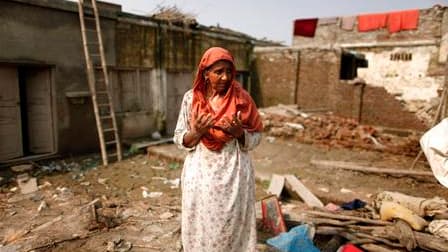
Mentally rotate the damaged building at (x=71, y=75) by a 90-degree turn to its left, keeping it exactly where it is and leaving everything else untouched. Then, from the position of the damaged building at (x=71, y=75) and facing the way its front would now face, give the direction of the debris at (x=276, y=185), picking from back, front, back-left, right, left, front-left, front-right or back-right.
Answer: right

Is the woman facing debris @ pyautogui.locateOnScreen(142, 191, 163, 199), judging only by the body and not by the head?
no

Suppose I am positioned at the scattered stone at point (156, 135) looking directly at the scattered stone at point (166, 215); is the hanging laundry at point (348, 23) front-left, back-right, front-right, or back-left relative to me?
back-left

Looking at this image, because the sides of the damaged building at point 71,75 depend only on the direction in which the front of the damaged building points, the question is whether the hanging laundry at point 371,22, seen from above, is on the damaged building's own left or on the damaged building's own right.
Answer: on the damaged building's own left

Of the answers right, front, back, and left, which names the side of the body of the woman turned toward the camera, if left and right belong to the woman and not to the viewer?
front

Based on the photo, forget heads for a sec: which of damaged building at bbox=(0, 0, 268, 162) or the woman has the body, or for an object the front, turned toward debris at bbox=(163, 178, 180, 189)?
the damaged building

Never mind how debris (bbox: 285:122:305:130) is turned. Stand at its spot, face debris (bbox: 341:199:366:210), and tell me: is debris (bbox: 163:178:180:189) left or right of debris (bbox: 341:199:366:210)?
right

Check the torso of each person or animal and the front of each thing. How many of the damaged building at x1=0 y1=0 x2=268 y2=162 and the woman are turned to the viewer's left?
0

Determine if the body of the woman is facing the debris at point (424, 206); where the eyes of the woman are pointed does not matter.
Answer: no

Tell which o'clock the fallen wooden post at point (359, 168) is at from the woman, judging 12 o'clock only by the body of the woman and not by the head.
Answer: The fallen wooden post is roughly at 7 o'clock from the woman.

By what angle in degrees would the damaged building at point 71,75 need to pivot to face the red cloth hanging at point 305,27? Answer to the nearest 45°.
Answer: approximately 90° to its left

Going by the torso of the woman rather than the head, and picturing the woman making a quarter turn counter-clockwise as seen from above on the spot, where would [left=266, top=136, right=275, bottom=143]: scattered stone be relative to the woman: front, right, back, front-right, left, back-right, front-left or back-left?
left

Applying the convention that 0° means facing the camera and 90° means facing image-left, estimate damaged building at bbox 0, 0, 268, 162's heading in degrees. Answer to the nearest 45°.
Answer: approximately 315°

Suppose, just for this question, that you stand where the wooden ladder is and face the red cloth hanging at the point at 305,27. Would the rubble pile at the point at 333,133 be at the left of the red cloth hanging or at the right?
right

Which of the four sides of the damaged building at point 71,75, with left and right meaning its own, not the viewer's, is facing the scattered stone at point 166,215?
front

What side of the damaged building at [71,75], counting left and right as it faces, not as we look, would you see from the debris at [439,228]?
front
